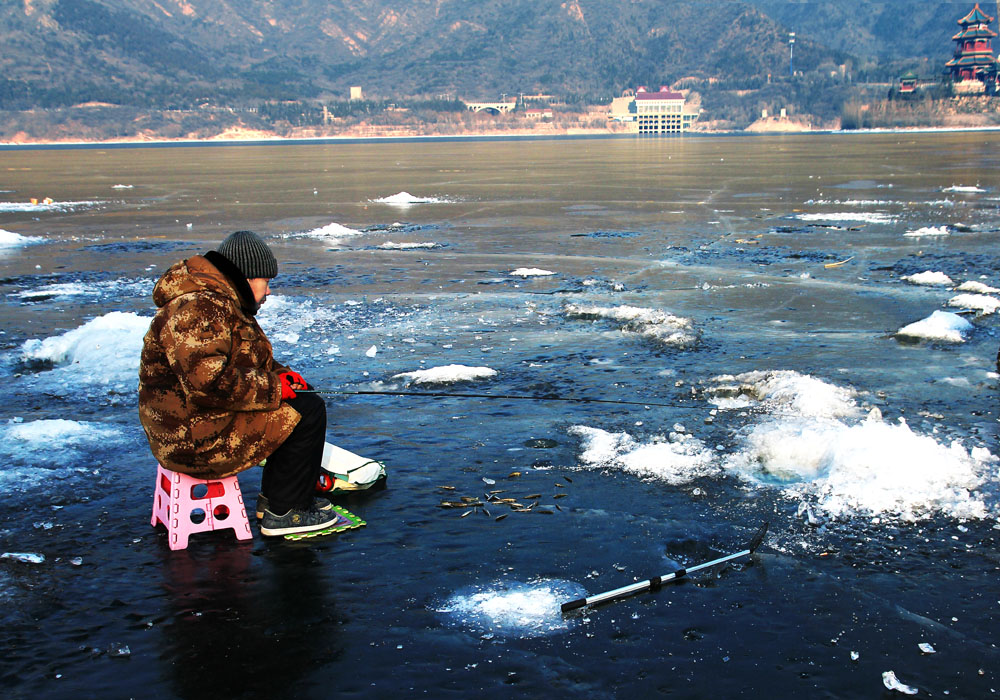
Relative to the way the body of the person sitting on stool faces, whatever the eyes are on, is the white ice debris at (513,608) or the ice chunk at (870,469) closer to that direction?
the ice chunk

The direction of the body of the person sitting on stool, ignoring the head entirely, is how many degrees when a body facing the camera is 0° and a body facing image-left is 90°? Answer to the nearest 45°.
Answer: approximately 270°

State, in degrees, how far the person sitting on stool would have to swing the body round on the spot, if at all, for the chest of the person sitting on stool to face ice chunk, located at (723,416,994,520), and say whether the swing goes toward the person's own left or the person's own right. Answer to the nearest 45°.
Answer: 0° — they already face it

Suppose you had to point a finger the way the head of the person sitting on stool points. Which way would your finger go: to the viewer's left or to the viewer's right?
to the viewer's right

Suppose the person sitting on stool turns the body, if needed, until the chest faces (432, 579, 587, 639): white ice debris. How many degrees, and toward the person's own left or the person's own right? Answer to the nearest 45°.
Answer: approximately 45° to the person's own right

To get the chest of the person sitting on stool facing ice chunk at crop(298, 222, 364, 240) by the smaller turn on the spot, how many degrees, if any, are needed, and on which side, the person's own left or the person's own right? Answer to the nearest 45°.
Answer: approximately 90° to the person's own left
